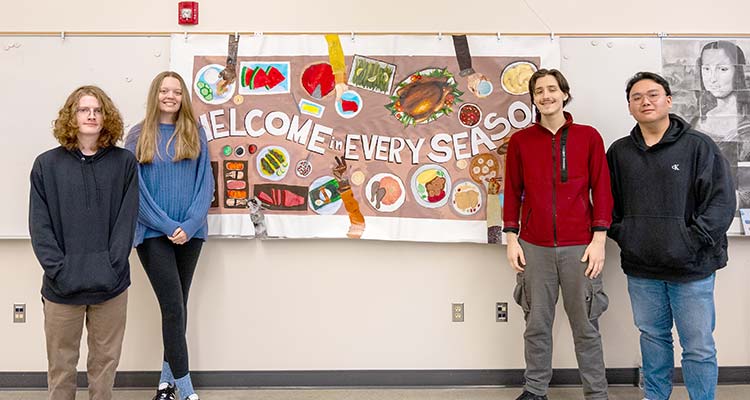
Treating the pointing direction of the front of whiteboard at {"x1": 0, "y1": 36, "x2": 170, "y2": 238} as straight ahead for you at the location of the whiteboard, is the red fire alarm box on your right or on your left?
on your left

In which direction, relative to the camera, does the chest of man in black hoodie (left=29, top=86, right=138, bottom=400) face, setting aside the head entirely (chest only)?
toward the camera

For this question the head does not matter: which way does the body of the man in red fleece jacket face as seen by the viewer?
toward the camera

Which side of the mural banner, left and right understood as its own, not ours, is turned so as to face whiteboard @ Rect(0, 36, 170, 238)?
right

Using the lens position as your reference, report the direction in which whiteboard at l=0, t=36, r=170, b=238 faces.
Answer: facing the viewer

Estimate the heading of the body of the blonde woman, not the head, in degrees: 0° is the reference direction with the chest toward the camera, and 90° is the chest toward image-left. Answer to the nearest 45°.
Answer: approximately 0°
